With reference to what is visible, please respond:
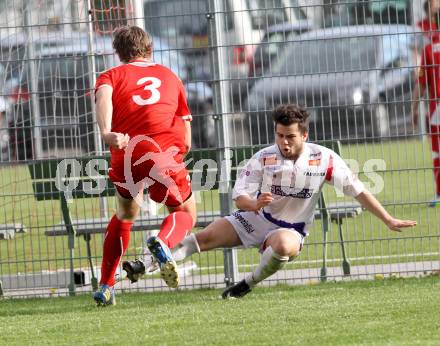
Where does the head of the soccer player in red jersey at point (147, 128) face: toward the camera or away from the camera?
away from the camera

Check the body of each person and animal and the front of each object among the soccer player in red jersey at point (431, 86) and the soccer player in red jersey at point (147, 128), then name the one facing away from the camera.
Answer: the soccer player in red jersey at point (147, 128)

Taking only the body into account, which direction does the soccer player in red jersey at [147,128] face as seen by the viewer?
away from the camera
